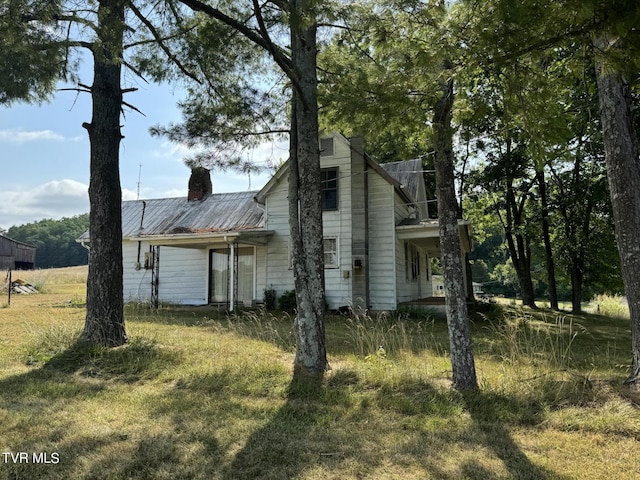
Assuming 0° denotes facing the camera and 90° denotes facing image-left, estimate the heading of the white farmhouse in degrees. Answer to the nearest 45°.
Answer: approximately 270°

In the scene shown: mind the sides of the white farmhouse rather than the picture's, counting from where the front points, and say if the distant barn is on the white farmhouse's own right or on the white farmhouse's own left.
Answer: on the white farmhouse's own left
